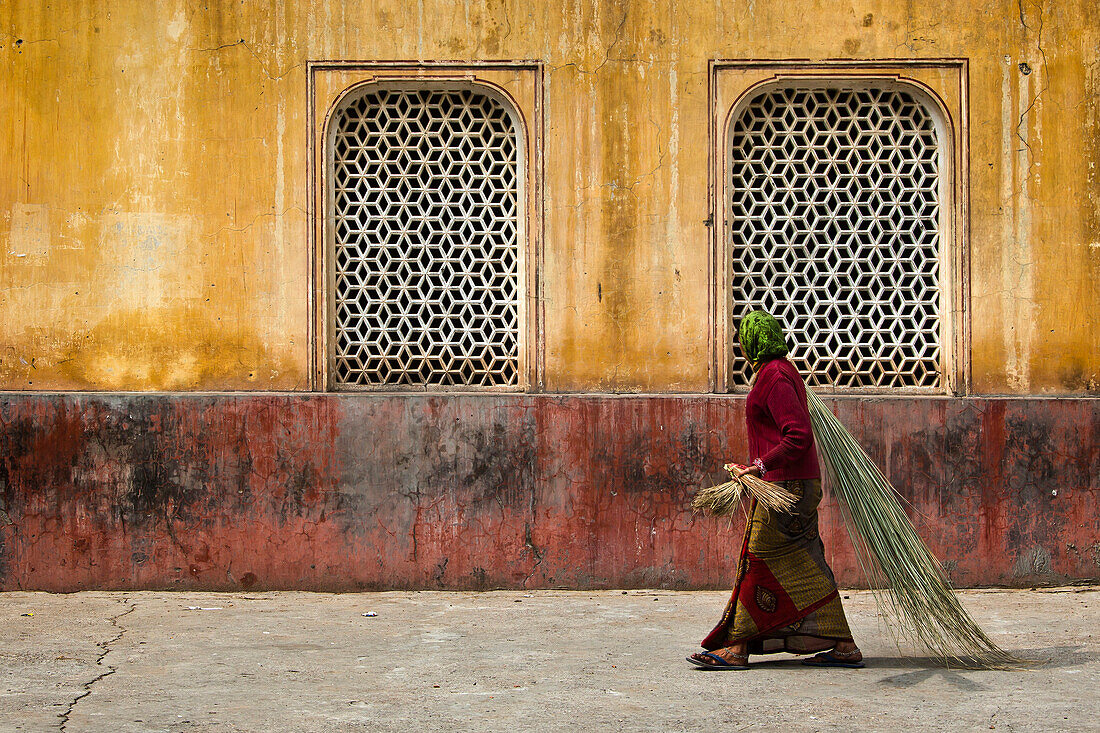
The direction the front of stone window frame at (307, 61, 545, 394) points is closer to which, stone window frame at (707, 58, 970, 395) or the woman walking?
the woman walking

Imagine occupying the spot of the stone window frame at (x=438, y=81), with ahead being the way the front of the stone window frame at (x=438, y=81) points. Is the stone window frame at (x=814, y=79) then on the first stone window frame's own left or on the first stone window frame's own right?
on the first stone window frame's own left

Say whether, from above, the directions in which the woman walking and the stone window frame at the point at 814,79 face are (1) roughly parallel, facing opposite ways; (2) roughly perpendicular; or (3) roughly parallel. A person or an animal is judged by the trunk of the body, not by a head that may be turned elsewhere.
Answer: roughly perpendicular

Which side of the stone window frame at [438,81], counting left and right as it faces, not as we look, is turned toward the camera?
front

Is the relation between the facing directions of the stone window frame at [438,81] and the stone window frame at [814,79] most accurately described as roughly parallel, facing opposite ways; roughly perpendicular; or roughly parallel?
roughly parallel

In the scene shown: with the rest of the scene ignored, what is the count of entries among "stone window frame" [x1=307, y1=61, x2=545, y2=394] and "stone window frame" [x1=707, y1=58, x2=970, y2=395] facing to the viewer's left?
0

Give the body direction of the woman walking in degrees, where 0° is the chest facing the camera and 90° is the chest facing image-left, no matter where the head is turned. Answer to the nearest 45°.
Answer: approximately 90°

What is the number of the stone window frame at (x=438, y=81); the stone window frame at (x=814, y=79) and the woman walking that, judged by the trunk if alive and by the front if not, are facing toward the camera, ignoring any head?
2

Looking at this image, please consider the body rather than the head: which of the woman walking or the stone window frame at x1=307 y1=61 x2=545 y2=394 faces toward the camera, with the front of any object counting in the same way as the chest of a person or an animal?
the stone window frame

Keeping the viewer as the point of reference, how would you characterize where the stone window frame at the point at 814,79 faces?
facing the viewer

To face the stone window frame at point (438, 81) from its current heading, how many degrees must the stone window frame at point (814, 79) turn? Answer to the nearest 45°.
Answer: approximately 90° to its right

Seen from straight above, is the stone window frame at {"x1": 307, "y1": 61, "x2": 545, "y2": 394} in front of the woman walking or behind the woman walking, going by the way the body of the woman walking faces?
in front
